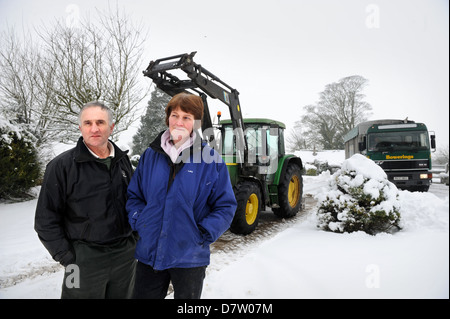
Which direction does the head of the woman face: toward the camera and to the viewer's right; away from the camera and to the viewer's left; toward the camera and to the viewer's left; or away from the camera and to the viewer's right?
toward the camera and to the viewer's right

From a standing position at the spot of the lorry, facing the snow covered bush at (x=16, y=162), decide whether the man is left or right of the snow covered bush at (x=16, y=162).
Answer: left

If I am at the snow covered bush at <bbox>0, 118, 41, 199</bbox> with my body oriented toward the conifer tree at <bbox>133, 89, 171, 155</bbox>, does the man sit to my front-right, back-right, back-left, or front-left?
back-right

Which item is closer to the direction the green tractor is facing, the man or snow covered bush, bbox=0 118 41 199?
the man

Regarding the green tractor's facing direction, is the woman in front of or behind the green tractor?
in front

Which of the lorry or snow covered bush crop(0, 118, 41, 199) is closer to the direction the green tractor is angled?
the snow covered bush

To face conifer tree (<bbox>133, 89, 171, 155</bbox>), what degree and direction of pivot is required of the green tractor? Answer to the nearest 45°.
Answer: approximately 135° to its right

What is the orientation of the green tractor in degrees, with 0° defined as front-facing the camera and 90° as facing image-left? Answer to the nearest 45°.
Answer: approximately 45°

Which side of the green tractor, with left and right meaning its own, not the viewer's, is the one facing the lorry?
back

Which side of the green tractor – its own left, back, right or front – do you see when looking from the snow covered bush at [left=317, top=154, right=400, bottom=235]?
left
